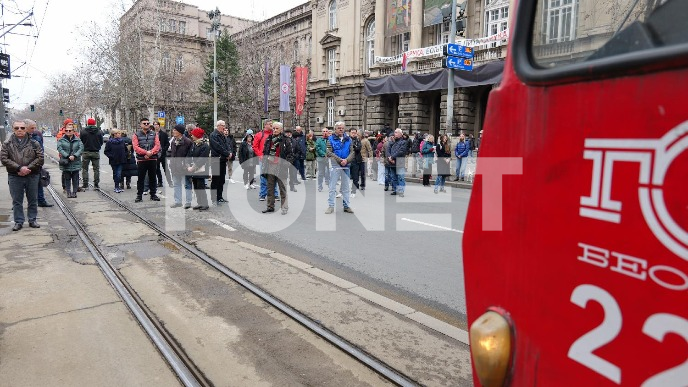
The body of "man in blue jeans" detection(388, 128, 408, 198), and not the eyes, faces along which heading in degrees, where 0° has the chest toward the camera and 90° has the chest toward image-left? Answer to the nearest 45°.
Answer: approximately 45°

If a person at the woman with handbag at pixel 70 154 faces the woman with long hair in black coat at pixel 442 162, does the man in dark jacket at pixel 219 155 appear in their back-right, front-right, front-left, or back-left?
front-right

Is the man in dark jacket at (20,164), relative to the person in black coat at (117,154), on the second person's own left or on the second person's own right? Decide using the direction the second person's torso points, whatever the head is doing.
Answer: on the second person's own right

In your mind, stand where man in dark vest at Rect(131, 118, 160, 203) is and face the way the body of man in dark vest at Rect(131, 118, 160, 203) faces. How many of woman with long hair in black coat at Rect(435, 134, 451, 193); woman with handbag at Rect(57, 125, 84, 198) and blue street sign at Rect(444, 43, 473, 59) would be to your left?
2

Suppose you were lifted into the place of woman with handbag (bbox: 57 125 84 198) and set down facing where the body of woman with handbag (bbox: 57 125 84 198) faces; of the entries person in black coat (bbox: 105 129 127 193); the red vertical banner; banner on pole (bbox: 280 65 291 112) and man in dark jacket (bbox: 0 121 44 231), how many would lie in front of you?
1

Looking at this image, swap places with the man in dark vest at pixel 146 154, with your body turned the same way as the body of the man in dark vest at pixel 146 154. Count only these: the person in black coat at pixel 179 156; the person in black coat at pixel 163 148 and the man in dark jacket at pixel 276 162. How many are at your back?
1

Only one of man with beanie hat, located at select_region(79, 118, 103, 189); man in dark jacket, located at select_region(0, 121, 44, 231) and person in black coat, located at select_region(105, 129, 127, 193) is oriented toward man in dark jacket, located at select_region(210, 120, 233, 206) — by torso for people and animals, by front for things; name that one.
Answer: the person in black coat

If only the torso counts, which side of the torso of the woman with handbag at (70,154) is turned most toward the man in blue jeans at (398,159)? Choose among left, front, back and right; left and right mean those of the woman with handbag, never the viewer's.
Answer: left

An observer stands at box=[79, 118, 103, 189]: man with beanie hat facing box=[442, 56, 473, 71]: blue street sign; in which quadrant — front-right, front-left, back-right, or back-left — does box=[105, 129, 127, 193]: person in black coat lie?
front-right

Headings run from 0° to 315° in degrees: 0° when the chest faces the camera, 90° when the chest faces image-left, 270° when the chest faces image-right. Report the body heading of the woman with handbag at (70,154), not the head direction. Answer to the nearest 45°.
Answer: approximately 0°

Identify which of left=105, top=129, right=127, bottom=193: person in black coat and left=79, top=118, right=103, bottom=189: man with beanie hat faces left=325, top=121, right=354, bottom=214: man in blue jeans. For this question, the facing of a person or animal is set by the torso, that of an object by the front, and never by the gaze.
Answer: the person in black coat

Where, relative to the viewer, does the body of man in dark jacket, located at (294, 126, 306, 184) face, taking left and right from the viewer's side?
facing the viewer and to the left of the viewer

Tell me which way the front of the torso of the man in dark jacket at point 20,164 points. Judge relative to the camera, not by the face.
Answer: toward the camera
